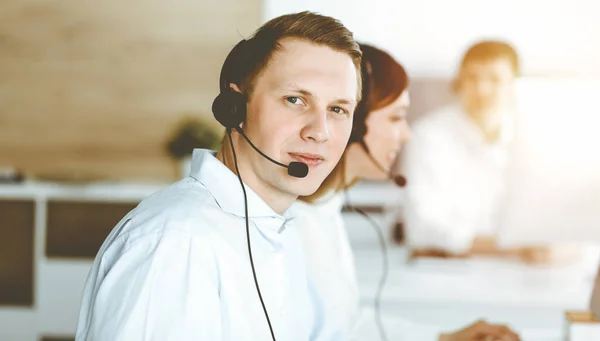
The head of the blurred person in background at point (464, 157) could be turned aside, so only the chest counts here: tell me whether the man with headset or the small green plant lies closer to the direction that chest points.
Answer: the man with headset

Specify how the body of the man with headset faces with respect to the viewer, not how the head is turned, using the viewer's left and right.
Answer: facing the viewer and to the right of the viewer

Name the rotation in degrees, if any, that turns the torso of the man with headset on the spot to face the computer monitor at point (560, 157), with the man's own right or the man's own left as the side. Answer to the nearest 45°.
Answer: approximately 90° to the man's own left

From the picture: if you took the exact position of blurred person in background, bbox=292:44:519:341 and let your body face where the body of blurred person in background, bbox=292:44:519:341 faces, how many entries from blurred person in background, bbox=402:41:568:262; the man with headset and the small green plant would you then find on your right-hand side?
1

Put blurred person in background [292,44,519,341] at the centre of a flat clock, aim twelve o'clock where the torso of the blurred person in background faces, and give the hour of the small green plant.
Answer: The small green plant is roughly at 8 o'clock from the blurred person in background.

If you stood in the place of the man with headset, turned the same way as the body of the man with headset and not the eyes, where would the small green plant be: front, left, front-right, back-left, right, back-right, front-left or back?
back-left

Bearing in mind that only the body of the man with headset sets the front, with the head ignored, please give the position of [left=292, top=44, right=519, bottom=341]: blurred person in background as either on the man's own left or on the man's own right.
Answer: on the man's own left

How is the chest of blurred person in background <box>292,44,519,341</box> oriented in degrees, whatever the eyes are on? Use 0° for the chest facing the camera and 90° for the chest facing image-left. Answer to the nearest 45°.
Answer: approximately 270°
